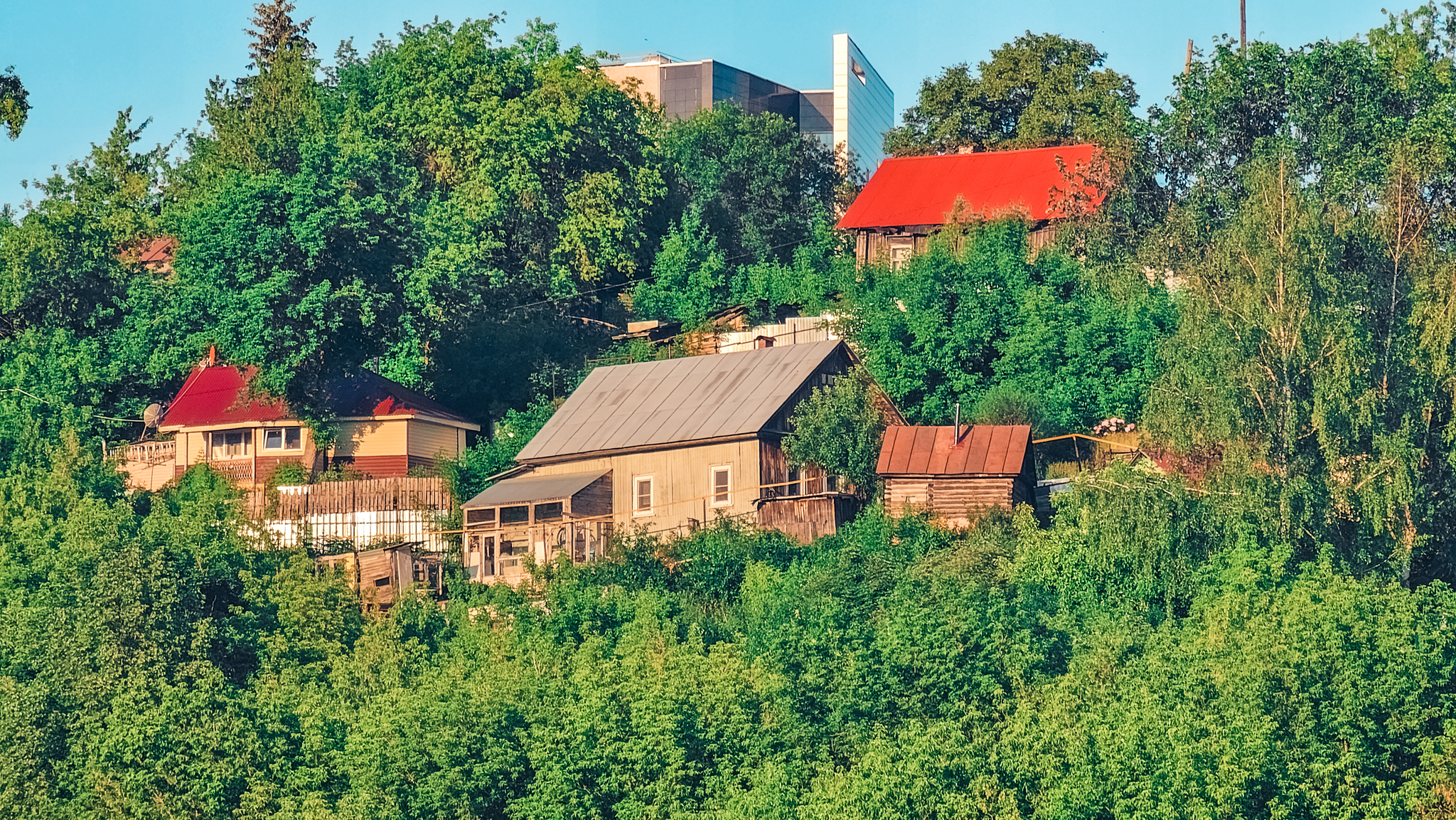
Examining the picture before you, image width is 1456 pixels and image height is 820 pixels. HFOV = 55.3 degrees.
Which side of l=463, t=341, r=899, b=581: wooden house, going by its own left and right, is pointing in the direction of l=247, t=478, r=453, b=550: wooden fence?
right

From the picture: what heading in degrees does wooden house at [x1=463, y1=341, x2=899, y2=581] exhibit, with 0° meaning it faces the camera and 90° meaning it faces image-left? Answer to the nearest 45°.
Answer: approximately 0°

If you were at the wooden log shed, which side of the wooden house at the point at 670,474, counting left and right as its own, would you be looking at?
left
